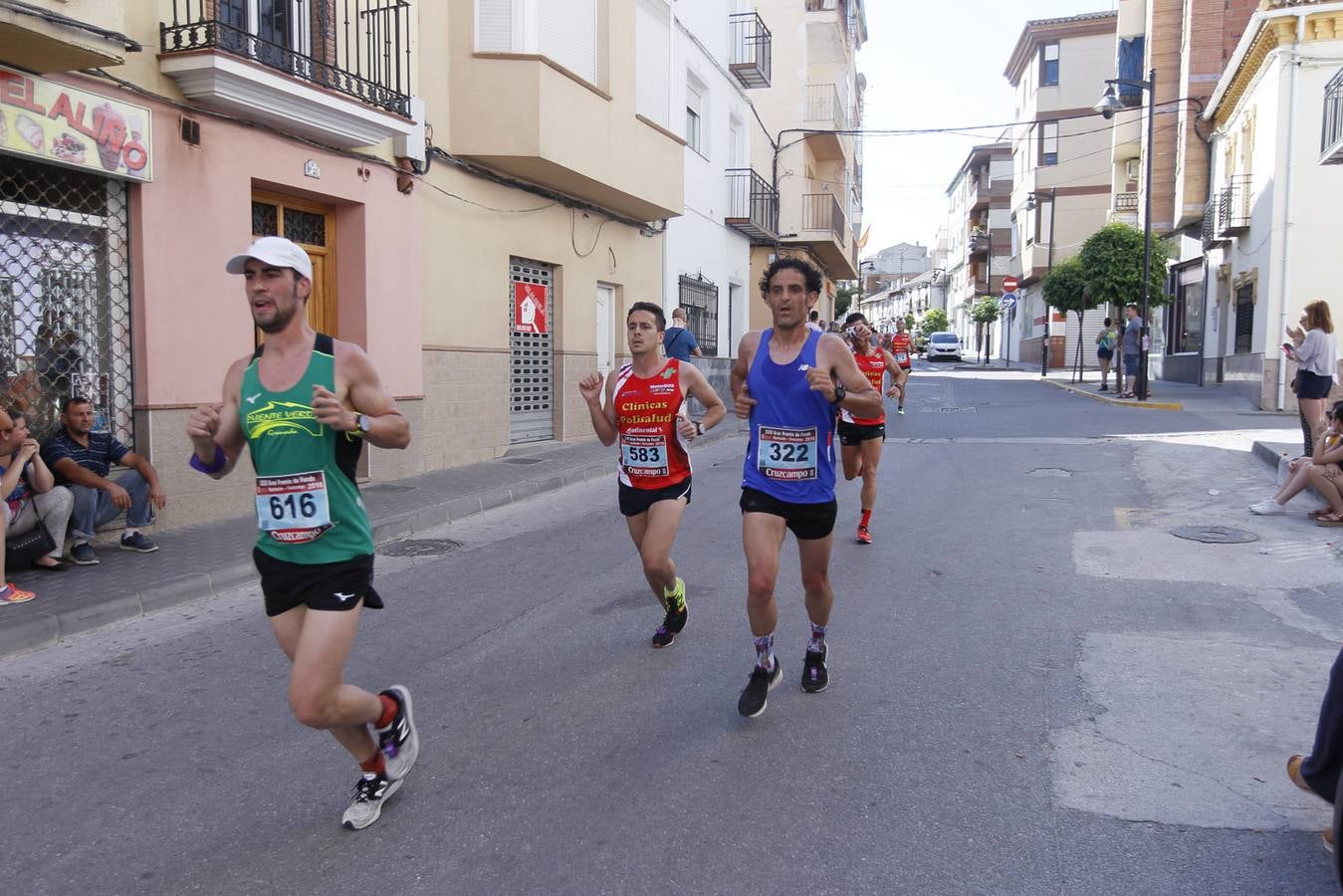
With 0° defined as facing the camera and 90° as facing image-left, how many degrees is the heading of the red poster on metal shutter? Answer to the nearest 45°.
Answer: approximately 315°

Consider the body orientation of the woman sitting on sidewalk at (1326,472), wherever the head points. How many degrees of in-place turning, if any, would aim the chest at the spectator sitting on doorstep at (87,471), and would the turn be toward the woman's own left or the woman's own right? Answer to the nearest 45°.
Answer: approximately 45° to the woman's own left

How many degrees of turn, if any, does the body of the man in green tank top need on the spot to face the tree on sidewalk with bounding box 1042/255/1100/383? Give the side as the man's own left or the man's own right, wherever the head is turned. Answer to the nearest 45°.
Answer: approximately 180°

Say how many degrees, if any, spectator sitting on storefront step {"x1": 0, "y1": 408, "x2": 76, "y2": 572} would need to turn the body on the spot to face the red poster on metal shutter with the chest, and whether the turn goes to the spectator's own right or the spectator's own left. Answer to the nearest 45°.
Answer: approximately 90° to the spectator's own left

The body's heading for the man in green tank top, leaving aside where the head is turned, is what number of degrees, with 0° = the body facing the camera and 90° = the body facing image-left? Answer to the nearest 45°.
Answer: approximately 45°

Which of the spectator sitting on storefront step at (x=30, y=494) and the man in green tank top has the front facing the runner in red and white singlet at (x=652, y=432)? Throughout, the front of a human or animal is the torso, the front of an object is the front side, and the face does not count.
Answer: the spectator sitting on storefront step

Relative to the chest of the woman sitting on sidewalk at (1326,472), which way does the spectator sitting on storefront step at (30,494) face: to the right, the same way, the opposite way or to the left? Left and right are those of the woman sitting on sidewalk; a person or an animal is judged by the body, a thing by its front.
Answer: the opposite way

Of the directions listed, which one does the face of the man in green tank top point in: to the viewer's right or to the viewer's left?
to the viewer's left

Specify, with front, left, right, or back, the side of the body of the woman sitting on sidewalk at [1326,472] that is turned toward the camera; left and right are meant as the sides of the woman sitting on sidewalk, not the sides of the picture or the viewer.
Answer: left

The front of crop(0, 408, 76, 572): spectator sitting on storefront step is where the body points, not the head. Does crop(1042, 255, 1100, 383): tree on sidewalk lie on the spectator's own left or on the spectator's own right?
on the spectator's own left

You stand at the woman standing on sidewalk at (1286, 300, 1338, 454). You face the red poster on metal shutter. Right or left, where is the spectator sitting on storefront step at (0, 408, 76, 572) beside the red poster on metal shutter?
left

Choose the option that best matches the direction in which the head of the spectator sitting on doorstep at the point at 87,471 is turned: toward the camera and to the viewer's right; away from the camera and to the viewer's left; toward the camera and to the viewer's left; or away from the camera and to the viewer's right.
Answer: toward the camera and to the viewer's right

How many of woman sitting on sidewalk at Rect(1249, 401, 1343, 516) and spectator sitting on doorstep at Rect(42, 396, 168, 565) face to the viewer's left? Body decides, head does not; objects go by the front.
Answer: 1
